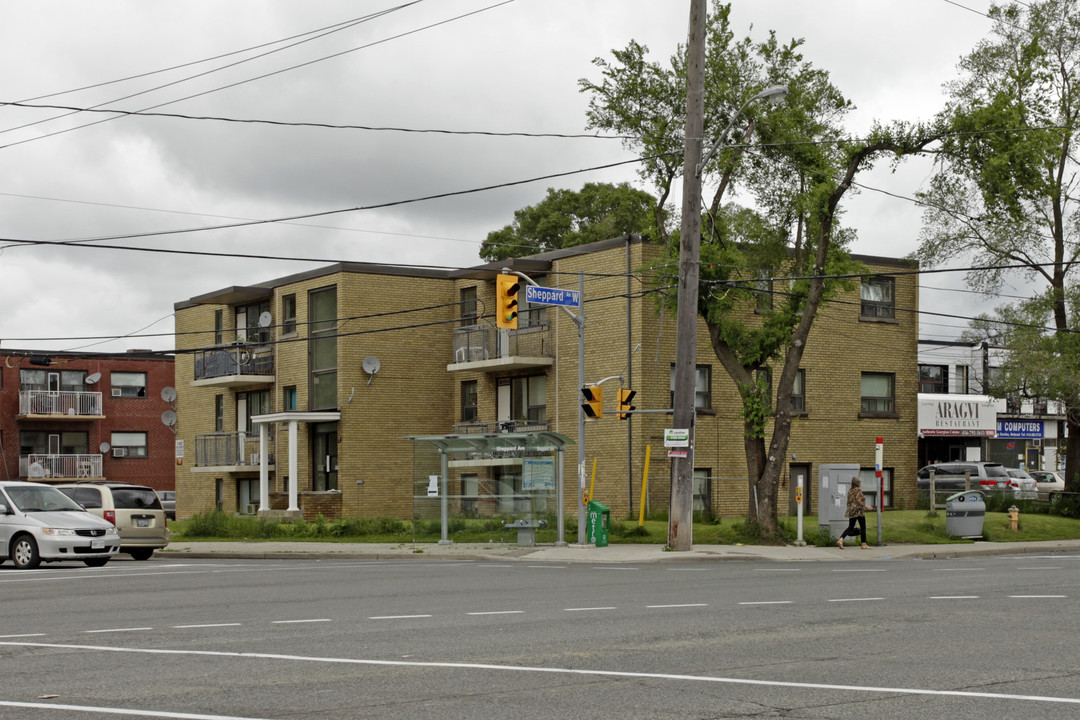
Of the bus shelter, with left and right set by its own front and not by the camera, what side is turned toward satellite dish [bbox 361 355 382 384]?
back

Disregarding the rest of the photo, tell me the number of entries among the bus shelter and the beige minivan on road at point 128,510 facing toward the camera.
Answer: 1

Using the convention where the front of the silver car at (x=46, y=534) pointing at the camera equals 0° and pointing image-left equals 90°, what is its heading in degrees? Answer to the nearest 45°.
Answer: approximately 315°
